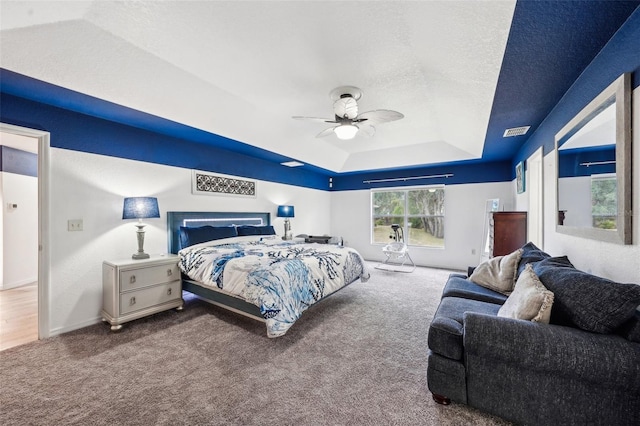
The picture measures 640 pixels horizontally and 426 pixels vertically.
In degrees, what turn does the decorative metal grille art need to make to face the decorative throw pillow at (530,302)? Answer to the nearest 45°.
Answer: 0° — it already faces it

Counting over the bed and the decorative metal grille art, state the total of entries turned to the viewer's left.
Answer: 0

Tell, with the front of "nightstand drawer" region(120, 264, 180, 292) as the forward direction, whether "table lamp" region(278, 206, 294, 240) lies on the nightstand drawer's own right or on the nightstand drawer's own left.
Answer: on the nightstand drawer's own left

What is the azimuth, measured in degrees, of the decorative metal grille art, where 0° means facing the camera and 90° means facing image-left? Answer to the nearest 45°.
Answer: approximately 315°

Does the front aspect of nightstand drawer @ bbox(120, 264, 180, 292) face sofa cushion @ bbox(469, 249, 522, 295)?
yes

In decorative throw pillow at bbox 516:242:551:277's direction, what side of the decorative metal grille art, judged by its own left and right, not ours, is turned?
front

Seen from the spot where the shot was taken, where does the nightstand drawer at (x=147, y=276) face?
facing the viewer and to the right of the viewer

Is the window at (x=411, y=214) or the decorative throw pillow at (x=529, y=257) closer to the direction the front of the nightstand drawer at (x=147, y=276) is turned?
the decorative throw pillow

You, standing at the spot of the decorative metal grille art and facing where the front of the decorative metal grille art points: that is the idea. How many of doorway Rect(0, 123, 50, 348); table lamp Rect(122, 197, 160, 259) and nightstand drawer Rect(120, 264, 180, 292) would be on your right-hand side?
3

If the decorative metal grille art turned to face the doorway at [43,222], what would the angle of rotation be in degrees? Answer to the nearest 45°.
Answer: approximately 90° to its right
